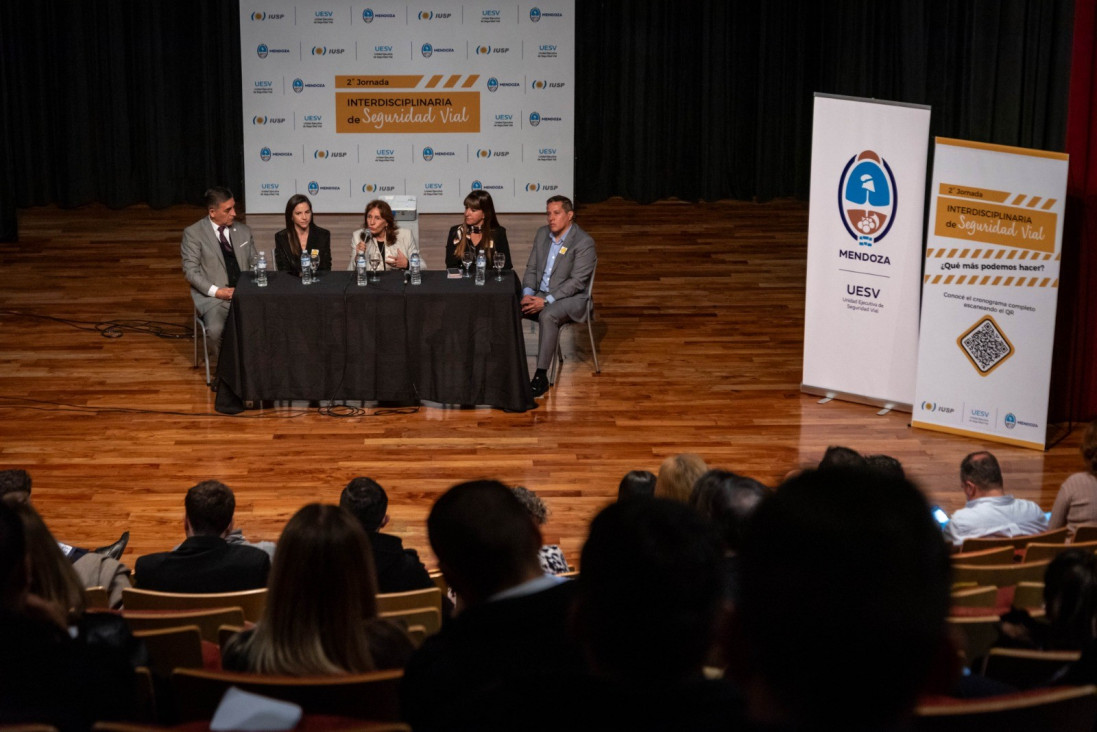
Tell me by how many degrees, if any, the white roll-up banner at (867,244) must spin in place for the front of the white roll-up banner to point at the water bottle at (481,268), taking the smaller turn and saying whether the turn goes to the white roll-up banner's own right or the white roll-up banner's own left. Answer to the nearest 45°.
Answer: approximately 90° to the white roll-up banner's own right

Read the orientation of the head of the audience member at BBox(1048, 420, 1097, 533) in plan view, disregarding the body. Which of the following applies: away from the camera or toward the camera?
away from the camera

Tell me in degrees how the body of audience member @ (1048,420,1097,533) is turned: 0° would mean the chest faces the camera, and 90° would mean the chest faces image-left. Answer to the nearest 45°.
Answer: approximately 135°

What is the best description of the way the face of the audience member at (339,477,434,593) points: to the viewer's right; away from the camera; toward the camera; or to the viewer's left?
away from the camera

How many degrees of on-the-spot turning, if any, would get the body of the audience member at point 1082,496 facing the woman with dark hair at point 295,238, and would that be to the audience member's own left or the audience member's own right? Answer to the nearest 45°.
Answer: approximately 45° to the audience member's own left

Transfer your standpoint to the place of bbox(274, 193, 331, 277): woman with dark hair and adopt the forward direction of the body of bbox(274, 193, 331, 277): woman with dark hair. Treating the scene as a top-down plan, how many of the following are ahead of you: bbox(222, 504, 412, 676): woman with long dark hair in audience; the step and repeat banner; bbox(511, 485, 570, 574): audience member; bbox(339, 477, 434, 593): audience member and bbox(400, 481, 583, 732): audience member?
4

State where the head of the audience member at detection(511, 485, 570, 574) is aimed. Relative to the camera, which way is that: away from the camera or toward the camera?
away from the camera

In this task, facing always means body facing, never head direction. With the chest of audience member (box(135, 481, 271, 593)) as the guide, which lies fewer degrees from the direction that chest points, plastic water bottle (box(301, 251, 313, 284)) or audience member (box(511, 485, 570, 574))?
the plastic water bottle

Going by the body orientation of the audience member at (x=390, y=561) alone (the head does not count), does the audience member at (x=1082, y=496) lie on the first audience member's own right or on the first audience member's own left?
on the first audience member's own right

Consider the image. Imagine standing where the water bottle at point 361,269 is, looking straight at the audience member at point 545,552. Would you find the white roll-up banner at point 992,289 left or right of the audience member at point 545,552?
left

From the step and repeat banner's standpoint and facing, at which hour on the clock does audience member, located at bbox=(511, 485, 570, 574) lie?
The audience member is roughly at 12 o'clock from the step and repeat banner.
